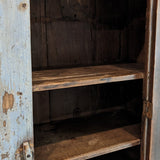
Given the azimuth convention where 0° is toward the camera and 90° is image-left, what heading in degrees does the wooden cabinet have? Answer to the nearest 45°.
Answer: approximately 315°
